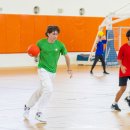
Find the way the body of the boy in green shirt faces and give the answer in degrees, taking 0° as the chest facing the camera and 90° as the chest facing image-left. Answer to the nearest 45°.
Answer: approximately 315°
